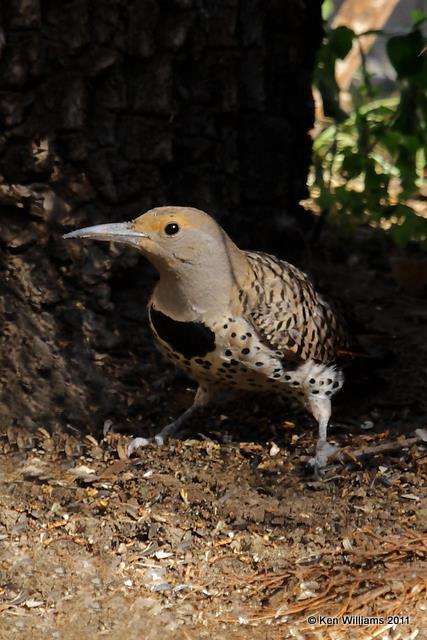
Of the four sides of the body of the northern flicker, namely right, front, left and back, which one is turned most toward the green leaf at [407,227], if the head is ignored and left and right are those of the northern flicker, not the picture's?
back

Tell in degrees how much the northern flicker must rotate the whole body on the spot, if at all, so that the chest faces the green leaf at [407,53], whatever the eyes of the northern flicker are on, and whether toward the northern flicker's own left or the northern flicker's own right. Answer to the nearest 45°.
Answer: approximately 180°

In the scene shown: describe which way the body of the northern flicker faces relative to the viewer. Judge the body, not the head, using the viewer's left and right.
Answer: facing the viewer and to the left of the viewer

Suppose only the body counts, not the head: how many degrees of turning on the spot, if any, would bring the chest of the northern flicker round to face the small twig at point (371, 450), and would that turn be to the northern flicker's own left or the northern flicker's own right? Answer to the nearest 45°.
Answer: approximately 135° to the northern flicker's own left
